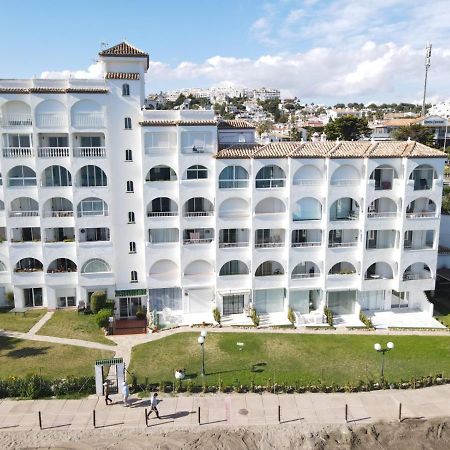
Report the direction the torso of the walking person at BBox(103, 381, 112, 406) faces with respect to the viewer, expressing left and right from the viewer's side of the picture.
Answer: facing to the left of the viewer

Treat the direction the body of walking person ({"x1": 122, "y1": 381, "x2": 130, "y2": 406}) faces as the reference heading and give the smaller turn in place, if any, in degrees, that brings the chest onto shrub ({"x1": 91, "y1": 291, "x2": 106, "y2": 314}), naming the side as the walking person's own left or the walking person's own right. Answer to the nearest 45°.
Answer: approximately 90° to the walking person's own right

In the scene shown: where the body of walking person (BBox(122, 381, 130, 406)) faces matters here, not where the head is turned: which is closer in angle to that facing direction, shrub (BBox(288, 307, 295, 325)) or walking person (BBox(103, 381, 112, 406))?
the walking person

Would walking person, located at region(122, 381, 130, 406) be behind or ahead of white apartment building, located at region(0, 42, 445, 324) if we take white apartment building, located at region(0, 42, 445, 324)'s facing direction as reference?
ahead

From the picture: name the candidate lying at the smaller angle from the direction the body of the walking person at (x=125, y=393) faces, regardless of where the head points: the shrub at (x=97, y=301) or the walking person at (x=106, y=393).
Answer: the walking person

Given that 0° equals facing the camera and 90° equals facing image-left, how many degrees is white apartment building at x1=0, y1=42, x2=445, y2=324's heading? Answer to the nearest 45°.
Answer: approximately 0°

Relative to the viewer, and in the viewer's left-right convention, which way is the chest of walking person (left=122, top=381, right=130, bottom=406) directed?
facing to the left of the viewer

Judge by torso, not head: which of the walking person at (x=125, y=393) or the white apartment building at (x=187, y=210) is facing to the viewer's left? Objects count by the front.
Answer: the walking person

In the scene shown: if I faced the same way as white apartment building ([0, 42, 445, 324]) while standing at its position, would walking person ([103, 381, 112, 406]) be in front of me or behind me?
in front
